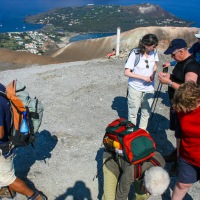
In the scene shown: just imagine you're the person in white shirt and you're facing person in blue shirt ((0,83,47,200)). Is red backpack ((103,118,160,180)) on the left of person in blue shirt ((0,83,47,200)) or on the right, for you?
left

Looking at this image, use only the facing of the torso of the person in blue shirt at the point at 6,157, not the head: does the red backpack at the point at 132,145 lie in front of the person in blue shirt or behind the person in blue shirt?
behind

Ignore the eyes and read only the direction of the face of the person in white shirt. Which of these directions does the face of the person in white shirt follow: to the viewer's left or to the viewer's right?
to the viewer's right

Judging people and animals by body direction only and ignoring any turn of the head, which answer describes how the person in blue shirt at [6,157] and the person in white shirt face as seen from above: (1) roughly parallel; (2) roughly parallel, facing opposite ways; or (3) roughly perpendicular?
roughly perpendicular

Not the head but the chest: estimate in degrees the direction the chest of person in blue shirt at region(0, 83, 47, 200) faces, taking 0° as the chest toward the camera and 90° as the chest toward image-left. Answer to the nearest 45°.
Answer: approximately 90°

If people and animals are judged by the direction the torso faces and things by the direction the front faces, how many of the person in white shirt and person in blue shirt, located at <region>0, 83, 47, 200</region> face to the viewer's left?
1

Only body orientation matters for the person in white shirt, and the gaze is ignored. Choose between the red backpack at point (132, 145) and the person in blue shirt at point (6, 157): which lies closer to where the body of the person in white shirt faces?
the red backpack

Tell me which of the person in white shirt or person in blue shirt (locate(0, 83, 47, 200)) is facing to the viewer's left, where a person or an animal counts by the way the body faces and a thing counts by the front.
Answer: the person in blue shirt

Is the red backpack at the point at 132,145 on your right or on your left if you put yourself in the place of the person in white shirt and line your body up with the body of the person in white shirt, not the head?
on your right

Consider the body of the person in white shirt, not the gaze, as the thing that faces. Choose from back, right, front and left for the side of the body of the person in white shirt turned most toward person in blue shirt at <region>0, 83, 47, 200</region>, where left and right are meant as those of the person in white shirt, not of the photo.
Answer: right

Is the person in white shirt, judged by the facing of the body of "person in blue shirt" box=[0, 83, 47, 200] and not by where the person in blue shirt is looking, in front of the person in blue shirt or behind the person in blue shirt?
behind

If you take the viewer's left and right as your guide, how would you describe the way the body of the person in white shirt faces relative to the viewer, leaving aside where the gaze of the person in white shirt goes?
facing the viewer and to the right of the viewer
